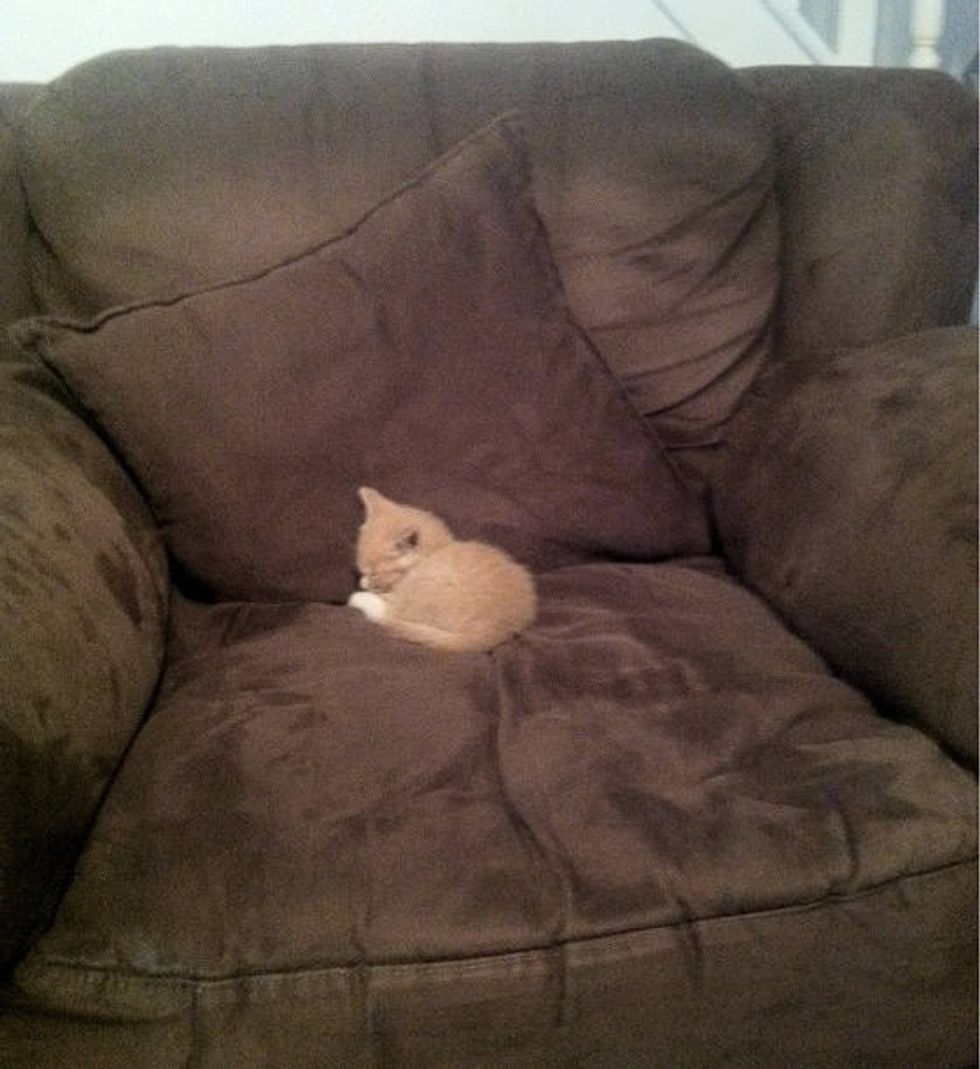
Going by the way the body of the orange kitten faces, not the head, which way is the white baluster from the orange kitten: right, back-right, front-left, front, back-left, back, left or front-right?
back-right

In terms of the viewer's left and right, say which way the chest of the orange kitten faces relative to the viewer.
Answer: facing to the left of the viewer
